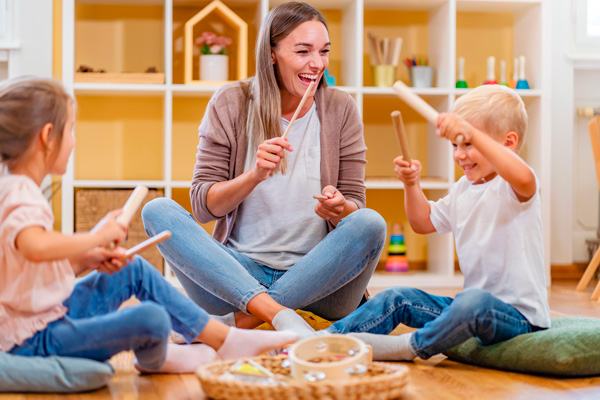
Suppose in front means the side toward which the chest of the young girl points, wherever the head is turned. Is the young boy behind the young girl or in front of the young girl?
in front

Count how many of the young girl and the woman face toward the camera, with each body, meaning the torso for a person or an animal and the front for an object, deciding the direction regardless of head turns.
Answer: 1

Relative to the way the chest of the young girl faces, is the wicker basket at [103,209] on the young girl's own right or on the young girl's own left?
on the young girl's own left

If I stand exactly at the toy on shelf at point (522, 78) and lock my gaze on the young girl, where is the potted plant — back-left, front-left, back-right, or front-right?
front-right

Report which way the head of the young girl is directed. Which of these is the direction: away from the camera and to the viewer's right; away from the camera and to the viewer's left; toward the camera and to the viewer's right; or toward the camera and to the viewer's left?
away from the camera and to the viewer's right

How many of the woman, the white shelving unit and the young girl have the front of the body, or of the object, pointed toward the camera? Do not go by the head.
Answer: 2

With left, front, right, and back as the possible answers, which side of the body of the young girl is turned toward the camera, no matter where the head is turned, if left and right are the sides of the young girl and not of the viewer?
right

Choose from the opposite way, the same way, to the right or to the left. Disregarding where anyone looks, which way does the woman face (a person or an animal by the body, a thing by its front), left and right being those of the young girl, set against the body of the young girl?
to the right

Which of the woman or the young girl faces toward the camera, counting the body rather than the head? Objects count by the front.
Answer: the woman

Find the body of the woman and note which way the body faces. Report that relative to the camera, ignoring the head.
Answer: toward the camera

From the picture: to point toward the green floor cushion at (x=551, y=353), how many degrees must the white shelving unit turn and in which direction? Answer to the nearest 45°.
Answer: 0° — it already faces it

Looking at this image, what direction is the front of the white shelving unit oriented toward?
toward the camera

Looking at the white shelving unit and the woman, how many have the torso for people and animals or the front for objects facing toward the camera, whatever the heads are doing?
2

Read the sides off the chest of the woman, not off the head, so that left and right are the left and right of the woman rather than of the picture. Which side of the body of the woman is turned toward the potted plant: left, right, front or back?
back

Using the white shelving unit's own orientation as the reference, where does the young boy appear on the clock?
The young boy is roughly at 12 o'clock from the white shelving unit.
